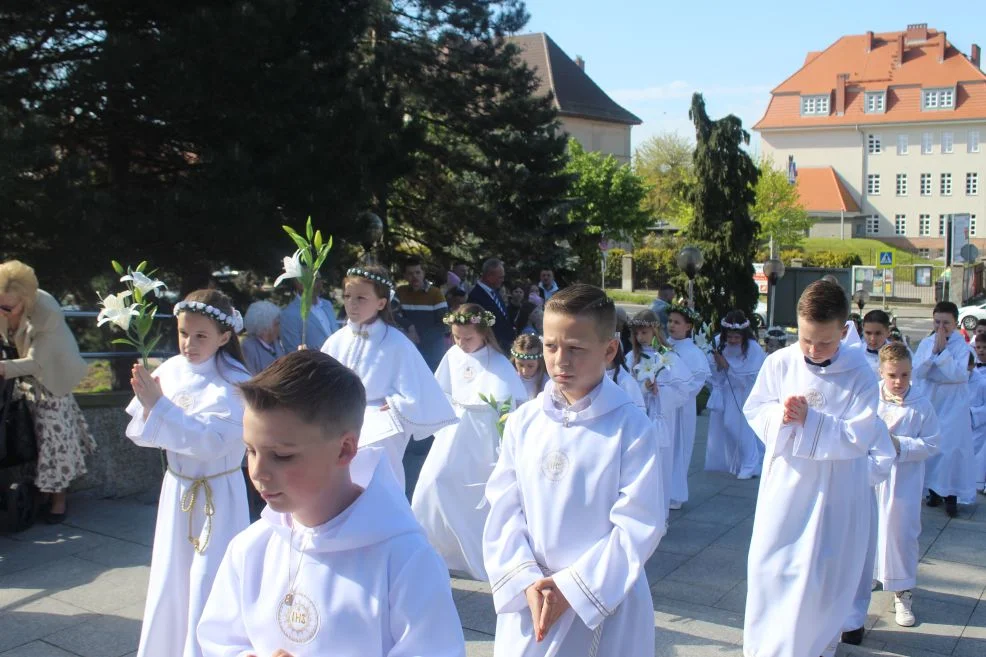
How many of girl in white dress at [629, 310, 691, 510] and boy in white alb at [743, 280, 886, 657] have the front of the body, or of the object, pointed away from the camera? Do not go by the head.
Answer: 0

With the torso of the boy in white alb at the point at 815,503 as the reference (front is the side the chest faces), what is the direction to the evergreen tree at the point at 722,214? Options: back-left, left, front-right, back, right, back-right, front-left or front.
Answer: back-right

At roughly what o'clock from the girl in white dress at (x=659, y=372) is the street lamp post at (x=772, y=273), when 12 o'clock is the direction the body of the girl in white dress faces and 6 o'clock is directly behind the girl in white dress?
The street lamp post is roughly at 5 o'clock from the girl in white dress.

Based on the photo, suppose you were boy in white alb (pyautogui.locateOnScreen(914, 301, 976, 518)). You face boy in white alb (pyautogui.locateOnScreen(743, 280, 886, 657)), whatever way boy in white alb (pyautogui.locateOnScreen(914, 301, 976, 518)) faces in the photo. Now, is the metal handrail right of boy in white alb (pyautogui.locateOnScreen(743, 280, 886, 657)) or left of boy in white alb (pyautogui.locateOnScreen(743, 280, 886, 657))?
right

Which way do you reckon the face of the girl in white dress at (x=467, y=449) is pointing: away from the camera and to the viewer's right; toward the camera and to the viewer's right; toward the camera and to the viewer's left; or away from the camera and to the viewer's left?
toward the camera and to the viewer's left

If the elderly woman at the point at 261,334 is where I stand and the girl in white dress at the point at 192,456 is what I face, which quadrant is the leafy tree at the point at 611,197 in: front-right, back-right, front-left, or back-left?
back-left

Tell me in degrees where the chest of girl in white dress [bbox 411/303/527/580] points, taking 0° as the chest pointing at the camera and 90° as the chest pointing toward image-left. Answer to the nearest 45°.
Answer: approximately 45°

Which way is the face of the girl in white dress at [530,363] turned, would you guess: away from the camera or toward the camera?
toward the camera

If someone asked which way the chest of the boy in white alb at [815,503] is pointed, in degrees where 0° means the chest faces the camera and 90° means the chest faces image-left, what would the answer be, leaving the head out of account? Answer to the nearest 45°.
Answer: approximately 45°

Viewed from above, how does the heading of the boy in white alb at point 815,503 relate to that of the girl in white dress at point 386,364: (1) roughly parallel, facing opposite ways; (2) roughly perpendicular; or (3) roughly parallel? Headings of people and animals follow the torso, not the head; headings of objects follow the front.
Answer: roughly parallel

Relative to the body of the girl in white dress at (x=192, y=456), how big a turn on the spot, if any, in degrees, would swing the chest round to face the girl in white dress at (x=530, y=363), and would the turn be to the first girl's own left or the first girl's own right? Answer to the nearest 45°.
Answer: approximately 180°

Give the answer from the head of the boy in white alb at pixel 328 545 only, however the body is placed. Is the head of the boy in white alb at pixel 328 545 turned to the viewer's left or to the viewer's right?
to the viewer's left

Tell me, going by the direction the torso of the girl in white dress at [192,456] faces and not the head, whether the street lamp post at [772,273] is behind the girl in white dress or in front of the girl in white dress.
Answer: behind
